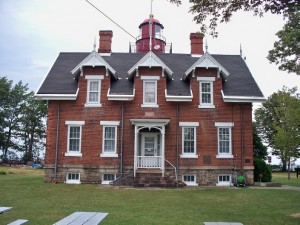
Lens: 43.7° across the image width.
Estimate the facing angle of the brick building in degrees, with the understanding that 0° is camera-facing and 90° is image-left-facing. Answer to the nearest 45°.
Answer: approximately 0°

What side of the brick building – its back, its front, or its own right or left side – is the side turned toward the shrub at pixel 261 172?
left
